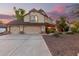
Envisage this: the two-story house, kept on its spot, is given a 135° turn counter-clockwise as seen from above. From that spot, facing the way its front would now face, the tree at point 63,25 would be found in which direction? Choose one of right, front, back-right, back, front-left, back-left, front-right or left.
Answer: front-right

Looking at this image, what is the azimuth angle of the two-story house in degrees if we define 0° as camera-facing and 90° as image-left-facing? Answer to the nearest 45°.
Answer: approximately 0°
